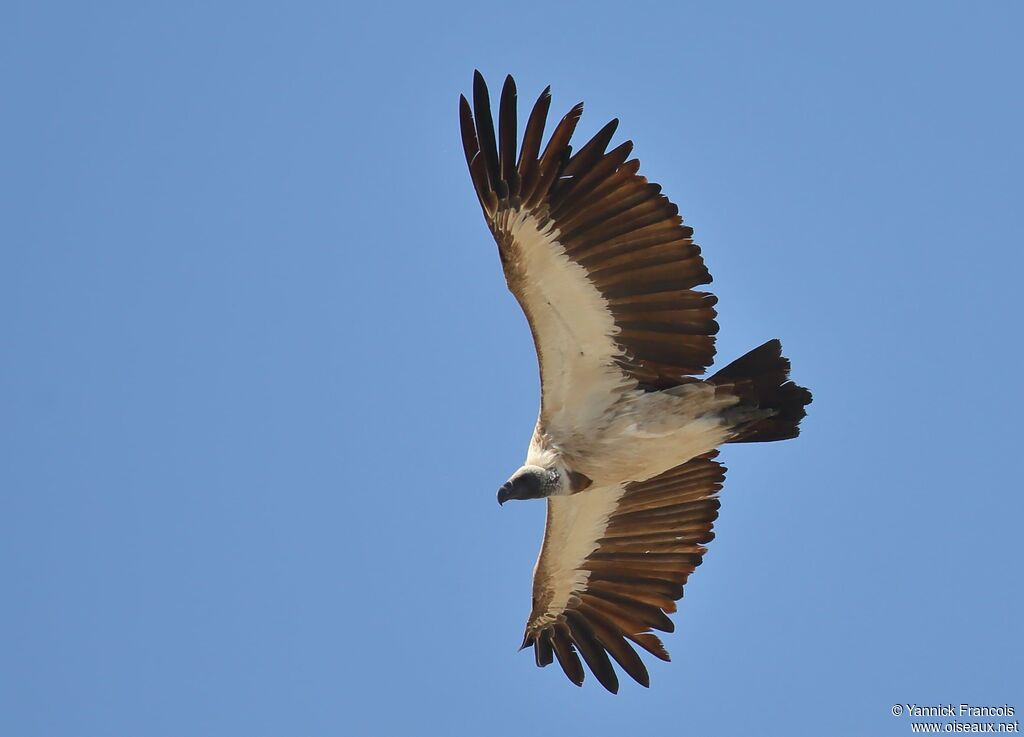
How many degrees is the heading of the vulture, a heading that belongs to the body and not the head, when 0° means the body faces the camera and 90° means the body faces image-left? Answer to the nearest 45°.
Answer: approximately 90°
